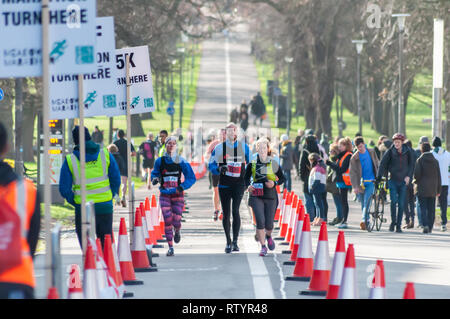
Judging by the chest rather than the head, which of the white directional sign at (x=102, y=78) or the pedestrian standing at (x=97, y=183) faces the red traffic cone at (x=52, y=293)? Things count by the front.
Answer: the white directional sign

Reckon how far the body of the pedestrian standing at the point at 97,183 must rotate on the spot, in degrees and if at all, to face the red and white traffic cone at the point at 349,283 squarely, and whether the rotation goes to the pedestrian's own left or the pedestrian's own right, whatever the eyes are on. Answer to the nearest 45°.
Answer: approximately 135° to the pedestrian's own right

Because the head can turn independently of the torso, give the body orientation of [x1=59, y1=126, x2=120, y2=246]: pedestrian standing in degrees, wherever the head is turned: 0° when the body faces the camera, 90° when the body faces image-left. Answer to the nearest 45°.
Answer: approximately 180°

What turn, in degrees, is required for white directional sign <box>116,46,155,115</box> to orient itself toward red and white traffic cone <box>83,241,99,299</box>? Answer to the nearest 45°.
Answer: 0° — it already faces it

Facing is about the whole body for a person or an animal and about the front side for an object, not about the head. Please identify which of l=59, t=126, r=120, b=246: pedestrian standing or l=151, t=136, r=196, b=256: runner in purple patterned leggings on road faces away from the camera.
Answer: the pedestrian standing

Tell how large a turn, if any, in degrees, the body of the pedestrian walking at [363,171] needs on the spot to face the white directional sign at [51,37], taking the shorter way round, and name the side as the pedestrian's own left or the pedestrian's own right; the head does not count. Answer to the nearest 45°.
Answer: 0° — they already face it
